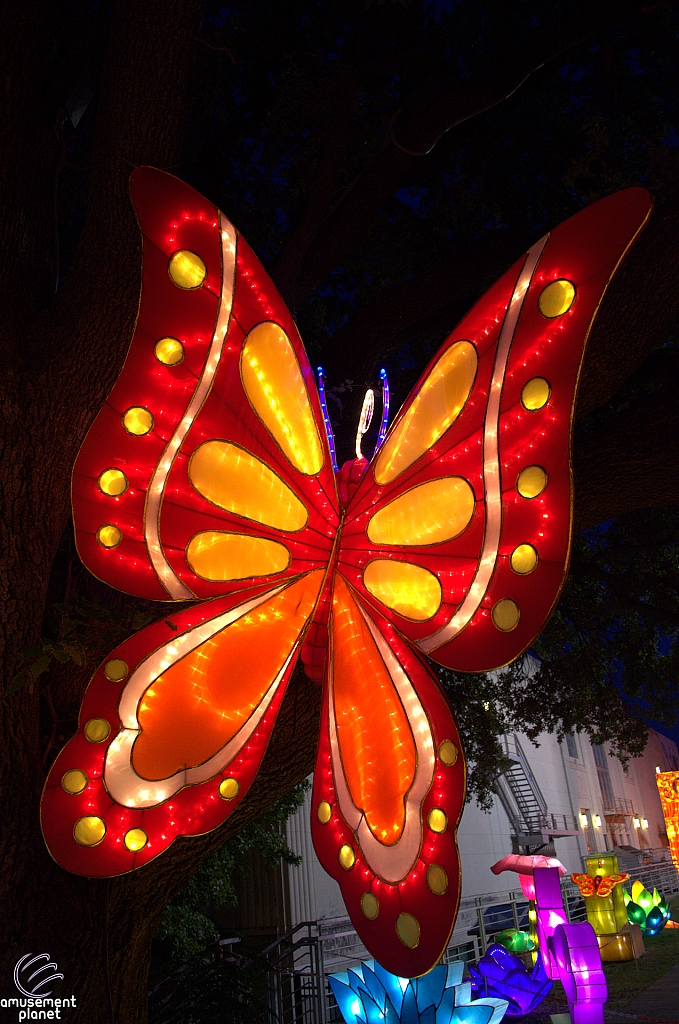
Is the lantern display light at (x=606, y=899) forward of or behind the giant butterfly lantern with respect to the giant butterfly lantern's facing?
forward

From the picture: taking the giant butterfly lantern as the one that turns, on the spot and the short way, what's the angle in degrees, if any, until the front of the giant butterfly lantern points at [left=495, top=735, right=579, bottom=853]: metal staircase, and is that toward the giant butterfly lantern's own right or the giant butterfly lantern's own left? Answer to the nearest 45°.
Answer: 0° — it already faces it

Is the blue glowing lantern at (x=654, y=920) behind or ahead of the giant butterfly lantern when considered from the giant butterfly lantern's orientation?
ahead

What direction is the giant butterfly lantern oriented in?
away from the camera
